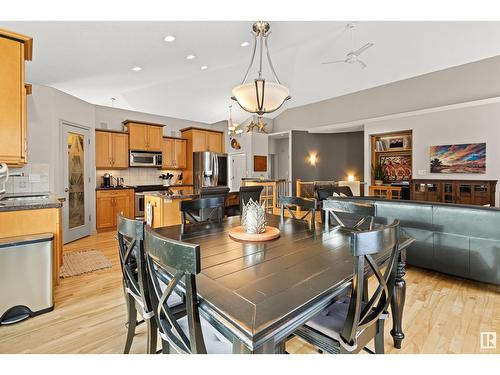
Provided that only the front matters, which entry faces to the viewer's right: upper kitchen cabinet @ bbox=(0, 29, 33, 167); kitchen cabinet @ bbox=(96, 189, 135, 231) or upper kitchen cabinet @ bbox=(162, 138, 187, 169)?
upper kitchen cabinet @ bbox=(0, 29, 33, 167)

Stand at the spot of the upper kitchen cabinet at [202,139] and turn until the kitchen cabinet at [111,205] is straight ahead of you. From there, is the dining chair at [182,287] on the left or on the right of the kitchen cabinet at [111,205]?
left

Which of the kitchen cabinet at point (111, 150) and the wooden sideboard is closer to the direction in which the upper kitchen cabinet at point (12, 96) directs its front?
the wooden sideboard

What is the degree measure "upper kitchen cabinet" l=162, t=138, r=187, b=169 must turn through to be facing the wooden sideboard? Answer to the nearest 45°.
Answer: approximately 45° to its left

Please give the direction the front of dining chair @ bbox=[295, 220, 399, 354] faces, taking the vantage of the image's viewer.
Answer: facing away from the viewer and to the left of the viewer

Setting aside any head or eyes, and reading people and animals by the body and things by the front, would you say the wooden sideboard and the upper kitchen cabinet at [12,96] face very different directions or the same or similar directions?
very different directions

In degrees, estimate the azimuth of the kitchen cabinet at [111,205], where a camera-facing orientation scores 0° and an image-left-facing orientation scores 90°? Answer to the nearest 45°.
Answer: approximately 0°

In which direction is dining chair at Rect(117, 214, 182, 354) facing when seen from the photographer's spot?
facing away from the viewer and to the right of the viewer

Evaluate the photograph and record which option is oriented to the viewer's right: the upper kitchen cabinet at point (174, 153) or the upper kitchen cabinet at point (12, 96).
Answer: the upper kitchen cabinet at point (12, 96)

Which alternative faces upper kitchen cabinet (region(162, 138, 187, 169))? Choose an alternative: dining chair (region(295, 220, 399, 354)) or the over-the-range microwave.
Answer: the dining chair

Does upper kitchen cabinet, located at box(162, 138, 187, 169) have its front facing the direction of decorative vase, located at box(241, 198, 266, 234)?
yes
